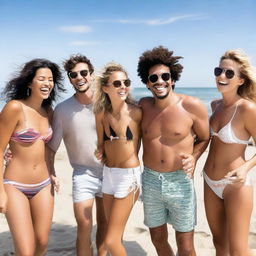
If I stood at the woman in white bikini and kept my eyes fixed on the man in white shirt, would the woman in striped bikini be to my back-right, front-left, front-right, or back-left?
front-left

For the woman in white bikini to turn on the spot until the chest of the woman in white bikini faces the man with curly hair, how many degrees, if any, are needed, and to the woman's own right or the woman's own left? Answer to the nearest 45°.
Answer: approximately 45° to the woman's own right

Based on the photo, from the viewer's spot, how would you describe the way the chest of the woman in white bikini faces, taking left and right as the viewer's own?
facing the viewer and to the left of the viewer

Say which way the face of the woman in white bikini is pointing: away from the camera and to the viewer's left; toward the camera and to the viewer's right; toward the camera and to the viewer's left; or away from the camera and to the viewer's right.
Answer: toward the camera and to the viewer's left

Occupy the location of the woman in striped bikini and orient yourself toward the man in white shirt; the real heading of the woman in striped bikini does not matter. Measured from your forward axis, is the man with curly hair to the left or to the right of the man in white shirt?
right

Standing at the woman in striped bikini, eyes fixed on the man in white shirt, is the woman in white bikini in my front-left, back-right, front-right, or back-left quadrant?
front-right

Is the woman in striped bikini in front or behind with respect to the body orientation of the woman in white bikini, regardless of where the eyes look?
in front

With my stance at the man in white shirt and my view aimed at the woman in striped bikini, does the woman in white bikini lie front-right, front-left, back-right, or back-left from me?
back-left

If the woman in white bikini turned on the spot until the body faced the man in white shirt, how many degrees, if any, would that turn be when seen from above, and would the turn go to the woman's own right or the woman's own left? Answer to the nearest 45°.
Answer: approximately 45° to the woman's own right

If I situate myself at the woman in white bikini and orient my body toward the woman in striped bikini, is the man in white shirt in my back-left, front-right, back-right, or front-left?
front-right
